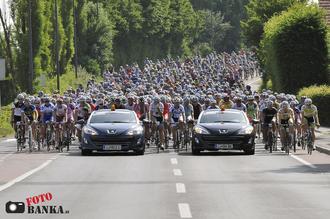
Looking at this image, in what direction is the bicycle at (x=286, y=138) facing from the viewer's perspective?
toward the camera

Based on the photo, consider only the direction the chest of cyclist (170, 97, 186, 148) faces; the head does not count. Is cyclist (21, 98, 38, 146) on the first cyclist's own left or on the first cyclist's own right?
on the first cyclist's own right

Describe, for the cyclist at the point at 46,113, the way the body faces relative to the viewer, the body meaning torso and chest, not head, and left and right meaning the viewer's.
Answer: facing the viewer

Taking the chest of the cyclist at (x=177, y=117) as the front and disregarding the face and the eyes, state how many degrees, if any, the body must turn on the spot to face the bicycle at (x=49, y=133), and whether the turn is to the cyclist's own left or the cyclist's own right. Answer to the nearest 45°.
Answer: approximately 90° to the cyclist's own right

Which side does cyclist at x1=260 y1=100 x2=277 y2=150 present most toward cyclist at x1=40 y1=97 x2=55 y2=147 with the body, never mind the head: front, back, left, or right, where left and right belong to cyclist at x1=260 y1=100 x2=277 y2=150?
right

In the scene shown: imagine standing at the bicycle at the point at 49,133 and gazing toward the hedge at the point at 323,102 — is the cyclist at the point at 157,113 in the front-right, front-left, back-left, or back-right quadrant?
front-right

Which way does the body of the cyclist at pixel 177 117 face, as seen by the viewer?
toward the camera

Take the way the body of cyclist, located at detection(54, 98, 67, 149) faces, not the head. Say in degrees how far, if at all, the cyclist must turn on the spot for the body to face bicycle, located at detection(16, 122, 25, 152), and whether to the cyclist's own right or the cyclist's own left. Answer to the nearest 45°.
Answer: approximately 90° to the cyclist's own right

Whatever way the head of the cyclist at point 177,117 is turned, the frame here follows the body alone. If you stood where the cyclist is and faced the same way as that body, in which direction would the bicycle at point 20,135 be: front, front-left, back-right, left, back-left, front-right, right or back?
right

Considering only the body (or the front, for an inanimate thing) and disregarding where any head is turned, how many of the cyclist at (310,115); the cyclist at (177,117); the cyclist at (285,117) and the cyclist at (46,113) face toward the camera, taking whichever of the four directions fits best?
4
